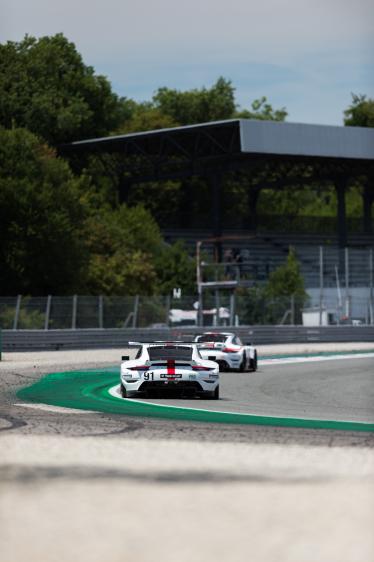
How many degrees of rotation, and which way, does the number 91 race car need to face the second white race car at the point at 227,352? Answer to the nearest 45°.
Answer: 0° — it already faces it

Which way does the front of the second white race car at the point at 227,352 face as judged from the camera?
facing away from the viewer and to the right of the viewer

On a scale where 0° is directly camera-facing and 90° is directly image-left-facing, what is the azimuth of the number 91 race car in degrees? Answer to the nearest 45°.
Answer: approximately 180°

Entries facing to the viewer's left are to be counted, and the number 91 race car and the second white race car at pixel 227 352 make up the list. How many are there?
0

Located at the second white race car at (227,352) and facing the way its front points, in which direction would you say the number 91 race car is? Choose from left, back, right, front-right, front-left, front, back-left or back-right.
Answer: back-right
